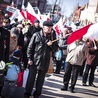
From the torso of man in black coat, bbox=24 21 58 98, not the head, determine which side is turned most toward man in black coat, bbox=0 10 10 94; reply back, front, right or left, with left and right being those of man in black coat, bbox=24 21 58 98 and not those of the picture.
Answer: right

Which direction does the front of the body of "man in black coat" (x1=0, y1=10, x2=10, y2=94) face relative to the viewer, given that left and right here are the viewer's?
facing the viewer

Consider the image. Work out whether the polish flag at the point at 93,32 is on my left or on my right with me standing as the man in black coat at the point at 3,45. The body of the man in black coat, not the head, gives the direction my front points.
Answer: on my left

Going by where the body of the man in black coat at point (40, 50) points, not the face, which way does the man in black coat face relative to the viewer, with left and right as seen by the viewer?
facing the viewer and to the right of the viewer

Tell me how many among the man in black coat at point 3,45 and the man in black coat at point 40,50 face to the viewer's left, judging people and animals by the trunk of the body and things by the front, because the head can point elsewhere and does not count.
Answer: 0
